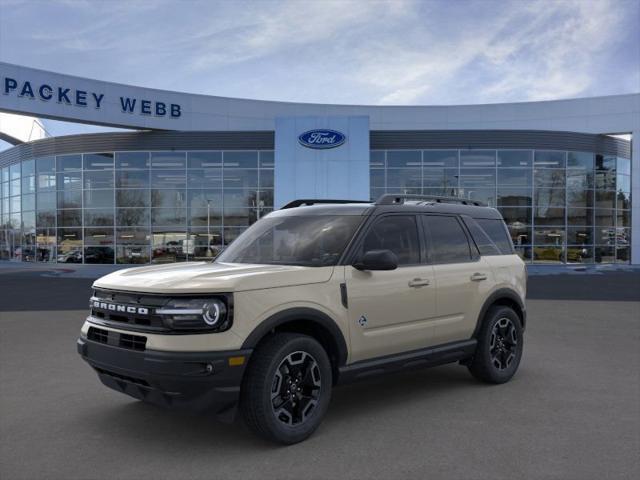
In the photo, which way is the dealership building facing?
toward the camera

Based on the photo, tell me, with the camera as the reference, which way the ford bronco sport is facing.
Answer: facing the viewer and to the left of the viewer

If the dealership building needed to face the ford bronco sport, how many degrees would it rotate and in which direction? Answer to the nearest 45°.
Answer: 0° — it already faces it

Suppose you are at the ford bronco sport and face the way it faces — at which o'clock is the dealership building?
The dealership building is roughly at 4 o'clock from the ford bronco sport.

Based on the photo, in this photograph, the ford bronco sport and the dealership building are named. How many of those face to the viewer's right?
0
